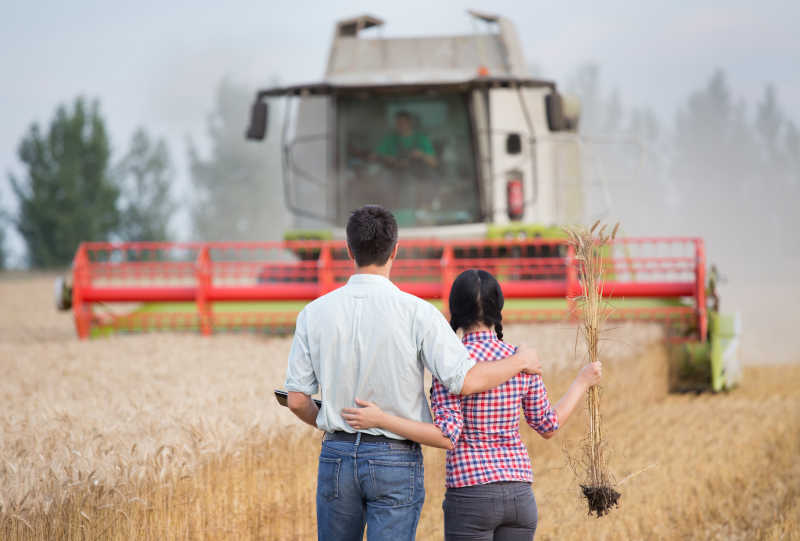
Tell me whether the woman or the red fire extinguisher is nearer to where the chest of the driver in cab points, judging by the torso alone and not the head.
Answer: the woman

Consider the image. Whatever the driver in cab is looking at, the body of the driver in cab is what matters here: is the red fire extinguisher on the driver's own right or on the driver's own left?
on the driver's own left

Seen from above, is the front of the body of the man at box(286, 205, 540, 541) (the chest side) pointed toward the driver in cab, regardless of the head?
yes

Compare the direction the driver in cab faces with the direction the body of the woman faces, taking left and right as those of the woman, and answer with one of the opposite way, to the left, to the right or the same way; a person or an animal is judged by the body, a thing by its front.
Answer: the opposite way

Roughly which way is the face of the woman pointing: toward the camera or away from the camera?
away from the camera

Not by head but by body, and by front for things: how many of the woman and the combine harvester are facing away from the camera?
1

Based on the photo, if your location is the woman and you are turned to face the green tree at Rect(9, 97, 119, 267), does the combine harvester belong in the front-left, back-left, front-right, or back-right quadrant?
front-right

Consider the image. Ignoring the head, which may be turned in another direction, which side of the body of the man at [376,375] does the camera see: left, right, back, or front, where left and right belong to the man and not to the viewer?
back

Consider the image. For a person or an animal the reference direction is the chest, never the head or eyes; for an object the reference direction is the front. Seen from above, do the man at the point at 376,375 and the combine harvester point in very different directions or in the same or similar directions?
very different directions

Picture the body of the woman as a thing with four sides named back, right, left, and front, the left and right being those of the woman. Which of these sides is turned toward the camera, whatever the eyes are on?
back

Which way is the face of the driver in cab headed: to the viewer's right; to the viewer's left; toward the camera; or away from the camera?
toward the camera

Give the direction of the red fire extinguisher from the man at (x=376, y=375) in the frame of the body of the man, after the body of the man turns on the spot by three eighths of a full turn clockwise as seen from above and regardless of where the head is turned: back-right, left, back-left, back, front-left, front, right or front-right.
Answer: back-left

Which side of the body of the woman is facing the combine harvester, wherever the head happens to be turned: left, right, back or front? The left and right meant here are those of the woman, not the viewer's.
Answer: front

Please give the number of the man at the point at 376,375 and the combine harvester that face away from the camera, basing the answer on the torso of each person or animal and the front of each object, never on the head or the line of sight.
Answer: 1

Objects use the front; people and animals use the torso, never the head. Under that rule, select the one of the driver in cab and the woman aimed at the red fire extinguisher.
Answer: the woman

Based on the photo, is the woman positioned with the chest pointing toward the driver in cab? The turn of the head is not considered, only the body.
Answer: yes

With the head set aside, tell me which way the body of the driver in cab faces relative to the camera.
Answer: toward the camera

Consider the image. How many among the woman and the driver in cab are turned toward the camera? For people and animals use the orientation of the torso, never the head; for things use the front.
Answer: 1

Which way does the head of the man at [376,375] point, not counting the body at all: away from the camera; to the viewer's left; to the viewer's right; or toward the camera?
away from the camera

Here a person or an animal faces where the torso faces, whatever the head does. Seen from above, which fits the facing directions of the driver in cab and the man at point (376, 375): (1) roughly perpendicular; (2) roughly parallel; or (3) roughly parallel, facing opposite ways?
roughly parallel, facing opposite ways

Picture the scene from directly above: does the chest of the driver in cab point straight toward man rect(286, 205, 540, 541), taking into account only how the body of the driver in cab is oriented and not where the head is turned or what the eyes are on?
yes

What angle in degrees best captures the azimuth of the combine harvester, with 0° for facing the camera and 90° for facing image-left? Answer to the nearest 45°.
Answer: approximately 0°
